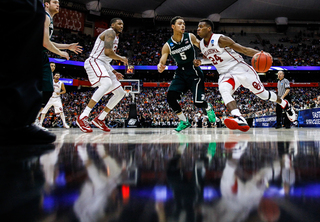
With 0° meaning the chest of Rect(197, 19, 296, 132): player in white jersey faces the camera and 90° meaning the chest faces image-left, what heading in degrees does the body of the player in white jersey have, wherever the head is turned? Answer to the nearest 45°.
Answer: approximately 45°

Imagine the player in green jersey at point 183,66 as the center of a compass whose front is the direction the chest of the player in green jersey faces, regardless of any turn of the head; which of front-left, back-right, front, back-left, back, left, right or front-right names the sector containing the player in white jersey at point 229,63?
front-left

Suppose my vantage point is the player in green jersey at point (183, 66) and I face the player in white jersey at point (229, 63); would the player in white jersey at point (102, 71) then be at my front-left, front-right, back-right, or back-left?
back-right

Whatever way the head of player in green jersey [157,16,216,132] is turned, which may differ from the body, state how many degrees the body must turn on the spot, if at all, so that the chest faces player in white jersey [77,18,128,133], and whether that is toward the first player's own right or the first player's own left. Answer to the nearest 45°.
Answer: approximately 90° to the first player's own right

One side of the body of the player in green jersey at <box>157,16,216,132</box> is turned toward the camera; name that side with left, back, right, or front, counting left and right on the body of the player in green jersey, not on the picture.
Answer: front

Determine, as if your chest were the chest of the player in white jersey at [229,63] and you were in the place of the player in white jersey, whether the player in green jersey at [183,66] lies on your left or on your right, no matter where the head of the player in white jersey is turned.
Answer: on your right
